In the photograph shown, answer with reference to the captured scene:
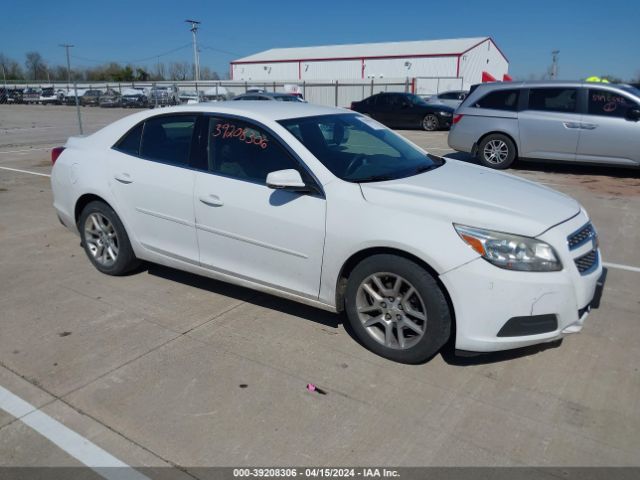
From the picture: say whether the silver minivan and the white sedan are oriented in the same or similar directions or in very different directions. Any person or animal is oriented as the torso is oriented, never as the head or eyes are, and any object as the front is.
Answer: same or similar directions

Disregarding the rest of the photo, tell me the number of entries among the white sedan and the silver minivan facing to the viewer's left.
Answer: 0

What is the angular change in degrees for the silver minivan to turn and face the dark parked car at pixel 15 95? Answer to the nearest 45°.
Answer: approximately 135° to its left

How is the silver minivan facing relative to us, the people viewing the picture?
facing to the right of the viewer

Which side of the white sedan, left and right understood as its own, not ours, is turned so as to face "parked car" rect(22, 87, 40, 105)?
back

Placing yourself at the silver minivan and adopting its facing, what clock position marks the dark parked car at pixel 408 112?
The dark parked car is roughly at 8 o'clock from the silver minivan.

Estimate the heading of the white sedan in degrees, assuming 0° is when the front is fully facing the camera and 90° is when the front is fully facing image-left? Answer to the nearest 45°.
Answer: approximately 315°

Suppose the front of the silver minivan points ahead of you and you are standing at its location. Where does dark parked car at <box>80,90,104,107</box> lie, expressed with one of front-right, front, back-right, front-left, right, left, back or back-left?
back-left

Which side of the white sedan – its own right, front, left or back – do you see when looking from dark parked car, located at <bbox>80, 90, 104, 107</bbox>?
back

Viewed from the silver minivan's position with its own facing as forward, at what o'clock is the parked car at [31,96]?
The parked car is roughly at 7 o'clock from the silver minivan.

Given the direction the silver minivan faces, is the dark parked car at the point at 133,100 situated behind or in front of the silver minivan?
behind

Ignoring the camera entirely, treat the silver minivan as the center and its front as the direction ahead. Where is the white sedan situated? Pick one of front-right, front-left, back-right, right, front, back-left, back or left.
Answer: right

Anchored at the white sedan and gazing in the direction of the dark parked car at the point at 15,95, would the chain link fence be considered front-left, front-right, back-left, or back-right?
front-right
